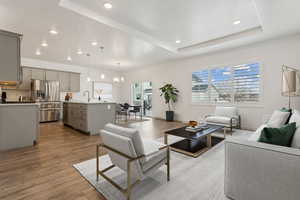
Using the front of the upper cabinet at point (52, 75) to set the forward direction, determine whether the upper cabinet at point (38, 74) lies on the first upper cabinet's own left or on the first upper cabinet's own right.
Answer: on the first upper cabinet's own right

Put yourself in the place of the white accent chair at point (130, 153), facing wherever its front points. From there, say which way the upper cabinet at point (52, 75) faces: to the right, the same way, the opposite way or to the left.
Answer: to the right

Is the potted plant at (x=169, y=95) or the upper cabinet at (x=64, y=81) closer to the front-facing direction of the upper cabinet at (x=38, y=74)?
the potted plant

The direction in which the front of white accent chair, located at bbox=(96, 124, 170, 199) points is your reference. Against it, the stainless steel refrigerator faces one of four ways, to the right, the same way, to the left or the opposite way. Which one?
to the right

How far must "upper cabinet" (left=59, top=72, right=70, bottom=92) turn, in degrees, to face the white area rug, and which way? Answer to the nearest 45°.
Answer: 0° — it already faces it
